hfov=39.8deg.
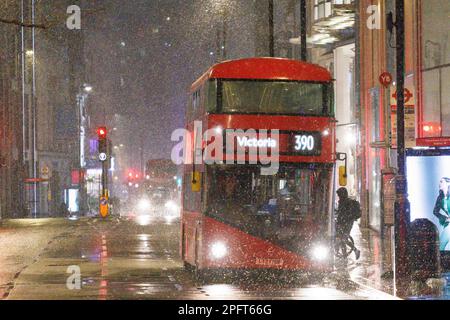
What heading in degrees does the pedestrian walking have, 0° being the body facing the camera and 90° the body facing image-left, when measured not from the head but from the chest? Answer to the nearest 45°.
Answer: approximately 90°

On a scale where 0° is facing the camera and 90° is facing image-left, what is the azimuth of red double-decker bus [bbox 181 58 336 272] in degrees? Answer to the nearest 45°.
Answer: approximately 0°

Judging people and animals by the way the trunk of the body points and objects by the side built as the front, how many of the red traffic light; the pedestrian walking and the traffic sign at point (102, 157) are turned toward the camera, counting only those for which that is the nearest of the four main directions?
2

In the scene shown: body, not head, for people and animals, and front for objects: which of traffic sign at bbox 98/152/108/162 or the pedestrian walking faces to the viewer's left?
the pedestrian walking

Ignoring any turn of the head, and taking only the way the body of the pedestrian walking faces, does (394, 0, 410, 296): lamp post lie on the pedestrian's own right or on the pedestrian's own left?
on the pedestrian's own left

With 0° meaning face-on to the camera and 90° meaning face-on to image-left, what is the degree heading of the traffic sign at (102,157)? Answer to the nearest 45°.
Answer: approximately 0°
